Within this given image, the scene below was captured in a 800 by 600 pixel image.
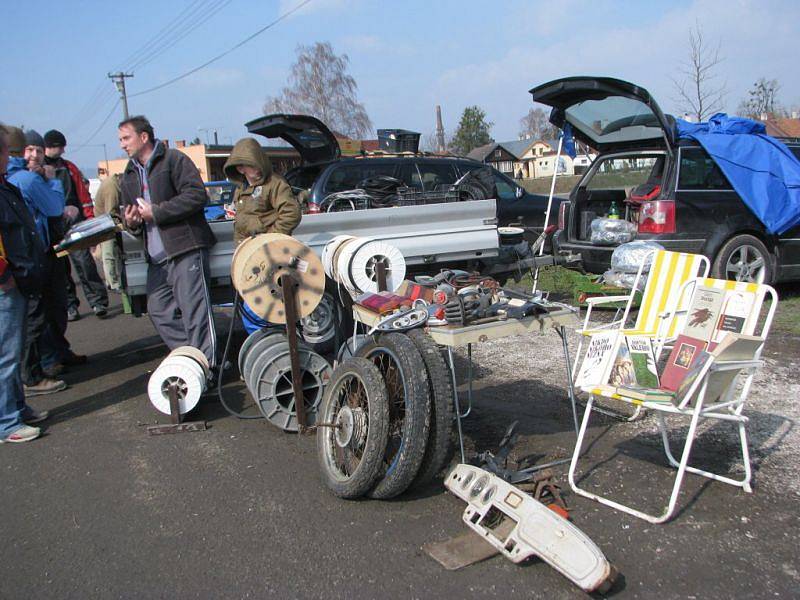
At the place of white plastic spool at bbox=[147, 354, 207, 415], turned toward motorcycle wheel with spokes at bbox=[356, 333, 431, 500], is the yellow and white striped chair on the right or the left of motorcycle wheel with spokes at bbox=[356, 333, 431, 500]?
left

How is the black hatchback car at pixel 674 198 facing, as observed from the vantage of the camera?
facing away from the viewer and to the right of the viewer

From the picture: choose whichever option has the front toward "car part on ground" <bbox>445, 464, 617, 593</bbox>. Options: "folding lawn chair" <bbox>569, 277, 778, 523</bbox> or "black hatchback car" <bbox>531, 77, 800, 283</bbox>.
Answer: the folding lawn chair

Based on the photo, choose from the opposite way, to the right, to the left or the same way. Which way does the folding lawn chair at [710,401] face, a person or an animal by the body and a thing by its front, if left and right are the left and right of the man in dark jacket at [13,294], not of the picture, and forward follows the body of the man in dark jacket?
the opposite way

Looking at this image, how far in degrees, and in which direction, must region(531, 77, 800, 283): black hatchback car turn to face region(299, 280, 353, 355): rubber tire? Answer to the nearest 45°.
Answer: approximately 180°

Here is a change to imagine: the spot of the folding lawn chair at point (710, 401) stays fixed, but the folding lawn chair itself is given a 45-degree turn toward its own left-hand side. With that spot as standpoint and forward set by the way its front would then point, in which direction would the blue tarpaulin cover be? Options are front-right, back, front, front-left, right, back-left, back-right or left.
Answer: back

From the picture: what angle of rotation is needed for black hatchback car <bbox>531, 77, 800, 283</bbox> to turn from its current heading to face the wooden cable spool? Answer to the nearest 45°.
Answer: approximately 180°

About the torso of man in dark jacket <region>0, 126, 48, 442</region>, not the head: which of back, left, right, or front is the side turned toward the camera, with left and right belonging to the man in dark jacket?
right

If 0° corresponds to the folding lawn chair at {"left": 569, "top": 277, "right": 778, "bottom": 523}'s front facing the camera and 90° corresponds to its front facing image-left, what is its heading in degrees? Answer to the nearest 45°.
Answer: approximately 45°

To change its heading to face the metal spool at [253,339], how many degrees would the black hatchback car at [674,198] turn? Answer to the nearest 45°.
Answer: approximately 180°

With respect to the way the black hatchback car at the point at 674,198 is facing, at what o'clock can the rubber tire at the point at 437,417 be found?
The rubber tire is roughly at 5 o'clock from the black hatchback car.

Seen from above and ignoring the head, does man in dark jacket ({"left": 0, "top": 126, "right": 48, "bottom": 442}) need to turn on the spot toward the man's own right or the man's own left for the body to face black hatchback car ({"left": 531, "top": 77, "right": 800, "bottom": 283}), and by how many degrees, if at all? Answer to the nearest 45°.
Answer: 0° — they already face it
